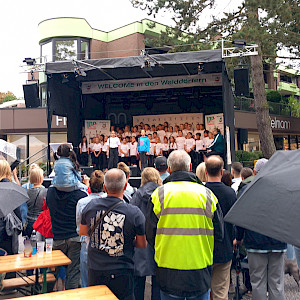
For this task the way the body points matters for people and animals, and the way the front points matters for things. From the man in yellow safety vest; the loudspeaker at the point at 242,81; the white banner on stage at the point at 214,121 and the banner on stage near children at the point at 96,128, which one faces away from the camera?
the man in yellow safety vest

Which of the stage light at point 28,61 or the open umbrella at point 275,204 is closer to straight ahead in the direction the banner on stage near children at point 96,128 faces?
the open umbrella

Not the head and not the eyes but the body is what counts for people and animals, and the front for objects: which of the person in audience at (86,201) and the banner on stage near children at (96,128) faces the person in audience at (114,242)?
the banner on stage near children

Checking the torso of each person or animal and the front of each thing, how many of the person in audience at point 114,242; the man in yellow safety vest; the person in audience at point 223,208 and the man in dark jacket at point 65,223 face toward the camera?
0

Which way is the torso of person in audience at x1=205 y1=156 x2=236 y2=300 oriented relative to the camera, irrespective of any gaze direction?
away from the camera

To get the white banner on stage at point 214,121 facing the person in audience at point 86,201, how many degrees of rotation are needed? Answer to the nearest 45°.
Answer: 0° — it already faces them

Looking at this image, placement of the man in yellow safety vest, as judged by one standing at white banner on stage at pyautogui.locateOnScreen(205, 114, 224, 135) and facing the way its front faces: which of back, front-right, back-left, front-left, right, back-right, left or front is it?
front

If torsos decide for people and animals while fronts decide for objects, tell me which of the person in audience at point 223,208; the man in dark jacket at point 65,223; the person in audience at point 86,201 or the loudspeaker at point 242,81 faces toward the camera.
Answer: the loudspeaker

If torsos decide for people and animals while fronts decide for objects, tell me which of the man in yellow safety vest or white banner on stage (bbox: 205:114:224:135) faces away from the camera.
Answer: the man in yellow safety vest

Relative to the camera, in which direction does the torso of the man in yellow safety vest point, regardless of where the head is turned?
away from the camera

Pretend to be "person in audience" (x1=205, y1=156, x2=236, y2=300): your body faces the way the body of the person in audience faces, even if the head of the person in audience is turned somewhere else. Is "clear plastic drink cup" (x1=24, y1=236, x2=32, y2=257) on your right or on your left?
on your left

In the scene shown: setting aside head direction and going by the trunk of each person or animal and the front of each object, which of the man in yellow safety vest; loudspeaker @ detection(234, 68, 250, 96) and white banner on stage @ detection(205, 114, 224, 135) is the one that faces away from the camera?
the man in yellow safety vest

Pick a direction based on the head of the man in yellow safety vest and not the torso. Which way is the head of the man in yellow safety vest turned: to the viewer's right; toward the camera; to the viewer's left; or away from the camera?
away from the camera

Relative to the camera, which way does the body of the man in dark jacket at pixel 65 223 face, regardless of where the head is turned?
away from the camera

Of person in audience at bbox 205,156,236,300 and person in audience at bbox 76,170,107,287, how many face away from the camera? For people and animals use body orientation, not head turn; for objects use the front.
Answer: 2

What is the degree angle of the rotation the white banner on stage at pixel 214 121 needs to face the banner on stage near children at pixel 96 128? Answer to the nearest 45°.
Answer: approximately 90° to its right

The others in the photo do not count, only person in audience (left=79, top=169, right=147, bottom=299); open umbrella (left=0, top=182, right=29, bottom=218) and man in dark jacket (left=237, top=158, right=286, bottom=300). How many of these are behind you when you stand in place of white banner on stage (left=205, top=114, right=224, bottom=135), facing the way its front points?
0

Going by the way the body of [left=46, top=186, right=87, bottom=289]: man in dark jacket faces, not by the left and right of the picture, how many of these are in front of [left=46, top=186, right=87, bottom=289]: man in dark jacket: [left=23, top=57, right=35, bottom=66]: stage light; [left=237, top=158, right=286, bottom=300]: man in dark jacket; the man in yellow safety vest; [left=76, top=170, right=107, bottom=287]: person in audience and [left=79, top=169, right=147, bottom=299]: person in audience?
1

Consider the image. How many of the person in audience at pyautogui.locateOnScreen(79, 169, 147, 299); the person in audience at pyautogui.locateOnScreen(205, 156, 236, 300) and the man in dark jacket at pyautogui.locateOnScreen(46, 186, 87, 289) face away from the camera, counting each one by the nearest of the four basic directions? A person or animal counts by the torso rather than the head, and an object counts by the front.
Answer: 3

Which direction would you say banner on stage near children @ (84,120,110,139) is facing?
toward the camera

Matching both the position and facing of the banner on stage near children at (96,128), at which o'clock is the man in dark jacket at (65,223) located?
The man in dark jacket is roughly at 12 o'clock from the banner on stage near children.

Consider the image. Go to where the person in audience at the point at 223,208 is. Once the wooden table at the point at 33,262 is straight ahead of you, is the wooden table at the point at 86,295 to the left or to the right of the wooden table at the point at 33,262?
left

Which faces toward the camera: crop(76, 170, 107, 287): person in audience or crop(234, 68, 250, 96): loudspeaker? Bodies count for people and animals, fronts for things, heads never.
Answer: the loudspeaker

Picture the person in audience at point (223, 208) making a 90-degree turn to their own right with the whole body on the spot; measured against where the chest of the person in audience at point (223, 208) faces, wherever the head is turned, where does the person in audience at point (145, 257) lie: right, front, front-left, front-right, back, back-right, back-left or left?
back
